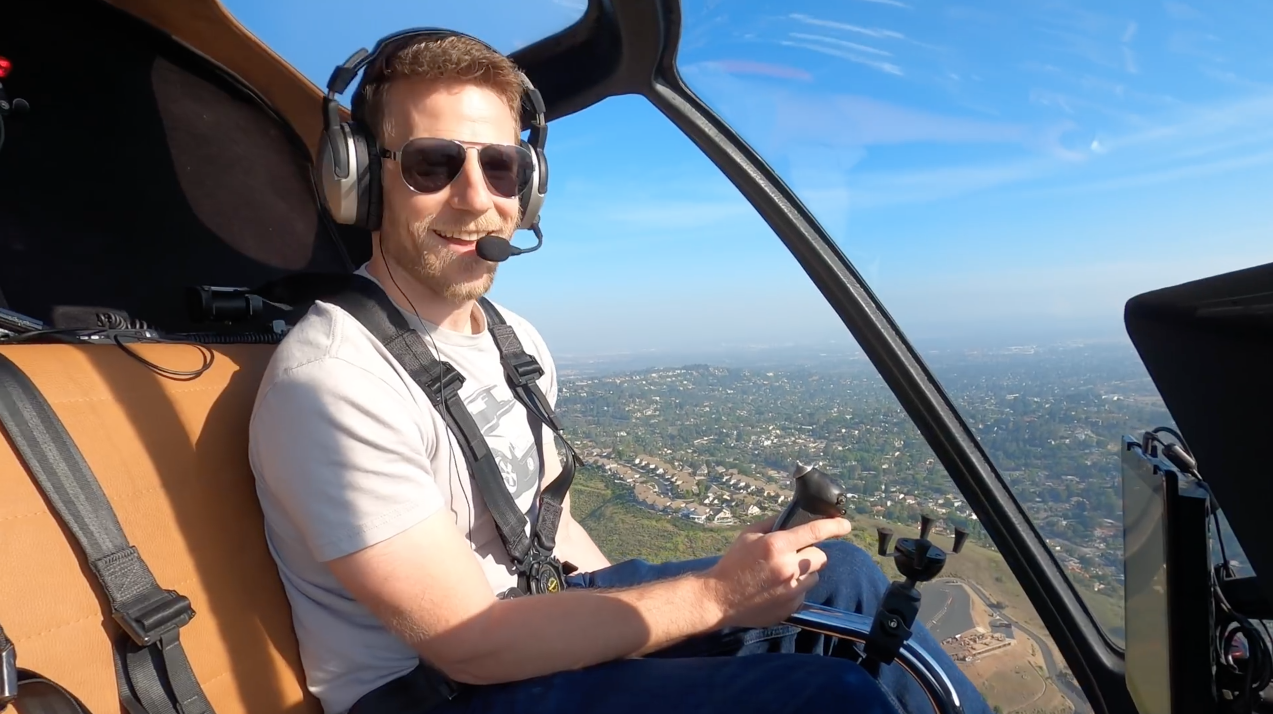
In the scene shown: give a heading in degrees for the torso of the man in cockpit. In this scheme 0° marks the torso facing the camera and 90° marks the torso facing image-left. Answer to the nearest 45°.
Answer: approximately 315°

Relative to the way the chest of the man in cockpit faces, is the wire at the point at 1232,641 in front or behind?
in front

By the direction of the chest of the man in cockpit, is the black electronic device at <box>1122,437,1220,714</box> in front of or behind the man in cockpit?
in front
